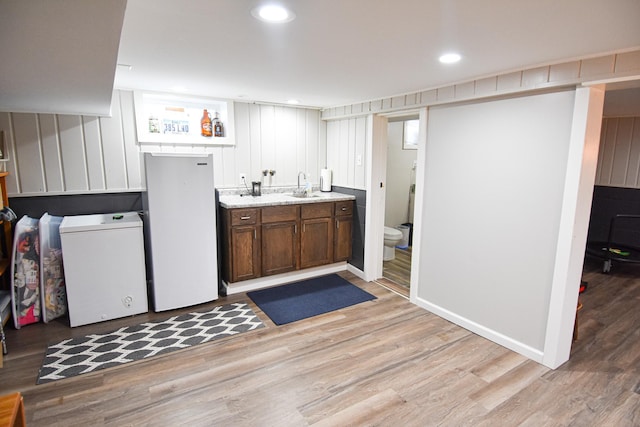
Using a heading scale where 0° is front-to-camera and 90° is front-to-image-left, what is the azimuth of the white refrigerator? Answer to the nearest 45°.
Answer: approximately 0°

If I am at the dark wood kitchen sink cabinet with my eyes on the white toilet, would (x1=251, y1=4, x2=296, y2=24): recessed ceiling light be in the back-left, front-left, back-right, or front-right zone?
back-right

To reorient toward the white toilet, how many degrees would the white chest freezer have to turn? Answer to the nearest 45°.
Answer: approximately 90° to its left

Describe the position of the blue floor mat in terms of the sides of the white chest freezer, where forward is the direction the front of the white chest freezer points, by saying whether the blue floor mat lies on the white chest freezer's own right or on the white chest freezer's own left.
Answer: on the white chest freezer's own left

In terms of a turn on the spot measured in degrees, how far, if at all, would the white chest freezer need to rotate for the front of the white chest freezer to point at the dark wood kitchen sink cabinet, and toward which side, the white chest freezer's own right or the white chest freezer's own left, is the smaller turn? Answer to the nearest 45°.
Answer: approximately 90° to the white chest freezer's own left

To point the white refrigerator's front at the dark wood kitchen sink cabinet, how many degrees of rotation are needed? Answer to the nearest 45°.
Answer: approximately 90° to its left

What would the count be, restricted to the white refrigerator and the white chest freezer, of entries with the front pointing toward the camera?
2

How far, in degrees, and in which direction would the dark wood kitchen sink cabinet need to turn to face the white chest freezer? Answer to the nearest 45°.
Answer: approximately 90° to its right

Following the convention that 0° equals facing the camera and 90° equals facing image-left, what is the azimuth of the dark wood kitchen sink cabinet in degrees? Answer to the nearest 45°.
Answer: approximately 315°
